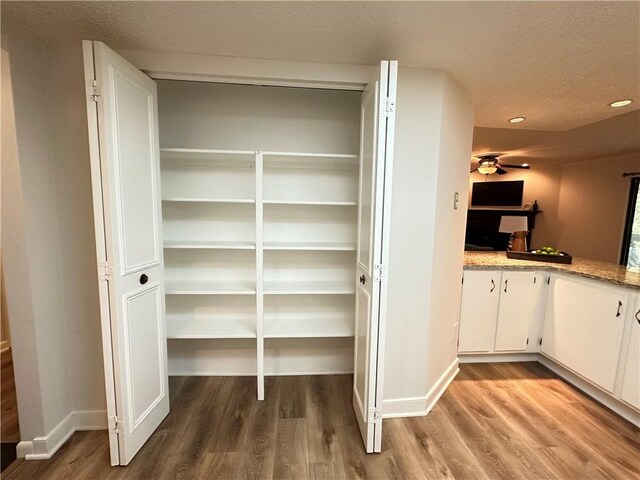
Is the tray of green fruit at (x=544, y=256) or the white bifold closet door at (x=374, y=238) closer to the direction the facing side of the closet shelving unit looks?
the white bifold closet door

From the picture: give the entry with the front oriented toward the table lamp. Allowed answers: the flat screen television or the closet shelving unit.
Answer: the flat screen television

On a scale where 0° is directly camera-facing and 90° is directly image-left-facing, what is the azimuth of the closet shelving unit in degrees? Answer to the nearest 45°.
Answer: approximately 0°

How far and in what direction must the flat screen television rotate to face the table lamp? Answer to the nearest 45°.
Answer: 0° — it already faces it

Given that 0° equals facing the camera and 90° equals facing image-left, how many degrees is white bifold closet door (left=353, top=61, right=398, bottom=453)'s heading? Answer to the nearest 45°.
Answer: approximately 90°

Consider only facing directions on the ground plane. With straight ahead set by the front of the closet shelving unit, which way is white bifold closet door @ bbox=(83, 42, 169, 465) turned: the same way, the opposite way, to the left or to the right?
to the left

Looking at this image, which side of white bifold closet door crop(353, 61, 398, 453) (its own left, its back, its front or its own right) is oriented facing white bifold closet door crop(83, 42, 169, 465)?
front

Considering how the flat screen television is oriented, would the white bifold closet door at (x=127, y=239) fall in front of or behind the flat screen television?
in front

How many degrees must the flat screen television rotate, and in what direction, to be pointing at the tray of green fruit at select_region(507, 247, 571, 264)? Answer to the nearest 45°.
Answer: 0° — it already faces it

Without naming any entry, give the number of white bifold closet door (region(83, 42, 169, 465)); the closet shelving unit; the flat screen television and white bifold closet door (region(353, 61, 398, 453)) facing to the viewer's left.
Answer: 1

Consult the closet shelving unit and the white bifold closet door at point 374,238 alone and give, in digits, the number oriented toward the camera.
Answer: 1

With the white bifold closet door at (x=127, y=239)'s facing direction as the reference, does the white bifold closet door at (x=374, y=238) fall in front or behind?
in front
